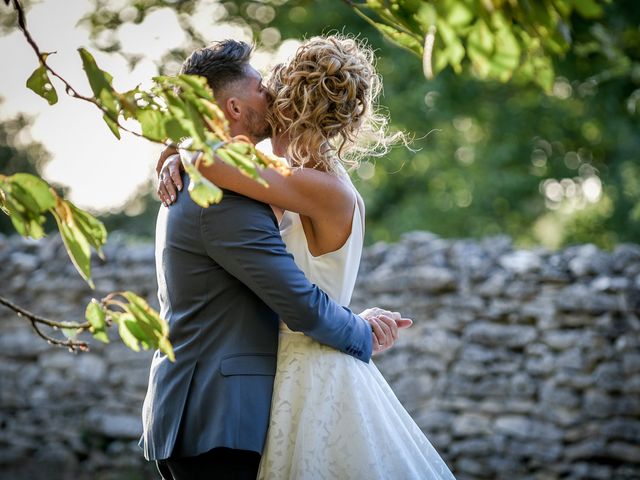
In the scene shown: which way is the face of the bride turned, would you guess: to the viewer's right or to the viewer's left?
to the viewer's left

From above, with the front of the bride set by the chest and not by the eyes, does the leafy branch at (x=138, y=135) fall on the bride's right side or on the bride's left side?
on the bride's left side

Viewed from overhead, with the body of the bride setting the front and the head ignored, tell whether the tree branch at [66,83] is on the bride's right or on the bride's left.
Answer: on the bride's left

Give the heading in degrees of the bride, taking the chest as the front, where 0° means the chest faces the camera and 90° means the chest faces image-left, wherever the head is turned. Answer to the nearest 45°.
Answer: approximately 90°
